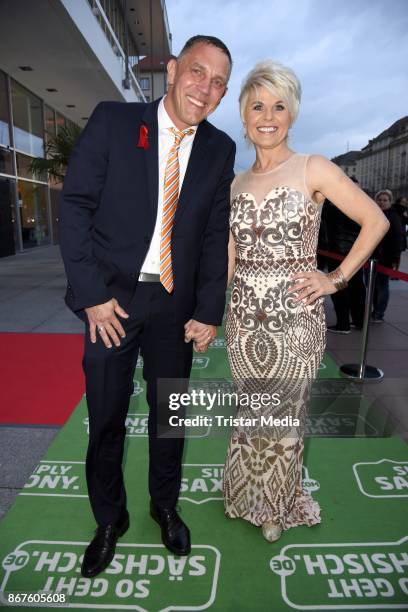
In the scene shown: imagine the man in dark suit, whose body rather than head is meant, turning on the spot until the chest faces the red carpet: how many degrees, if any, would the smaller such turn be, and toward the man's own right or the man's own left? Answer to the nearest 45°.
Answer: approximately 135° to the man's own right

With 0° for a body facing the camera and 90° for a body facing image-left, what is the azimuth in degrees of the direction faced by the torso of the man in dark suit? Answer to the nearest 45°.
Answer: approximately 0°

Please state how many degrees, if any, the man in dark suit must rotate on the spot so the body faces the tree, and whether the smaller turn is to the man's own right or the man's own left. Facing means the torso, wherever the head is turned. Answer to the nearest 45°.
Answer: approximately 180°

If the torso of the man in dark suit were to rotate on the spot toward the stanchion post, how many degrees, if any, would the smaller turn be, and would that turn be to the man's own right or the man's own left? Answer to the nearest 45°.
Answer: approximately 135° to the man's own left

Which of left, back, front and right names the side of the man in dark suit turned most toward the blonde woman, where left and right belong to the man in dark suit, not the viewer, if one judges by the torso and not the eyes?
left

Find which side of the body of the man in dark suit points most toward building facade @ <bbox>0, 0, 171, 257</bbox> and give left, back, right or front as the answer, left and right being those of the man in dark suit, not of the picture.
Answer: back

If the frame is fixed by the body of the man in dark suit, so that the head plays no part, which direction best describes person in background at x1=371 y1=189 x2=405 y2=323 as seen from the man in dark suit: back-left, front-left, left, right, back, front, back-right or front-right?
back-left

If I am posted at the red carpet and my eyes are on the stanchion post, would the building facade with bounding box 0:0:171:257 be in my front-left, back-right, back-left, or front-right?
back-left
